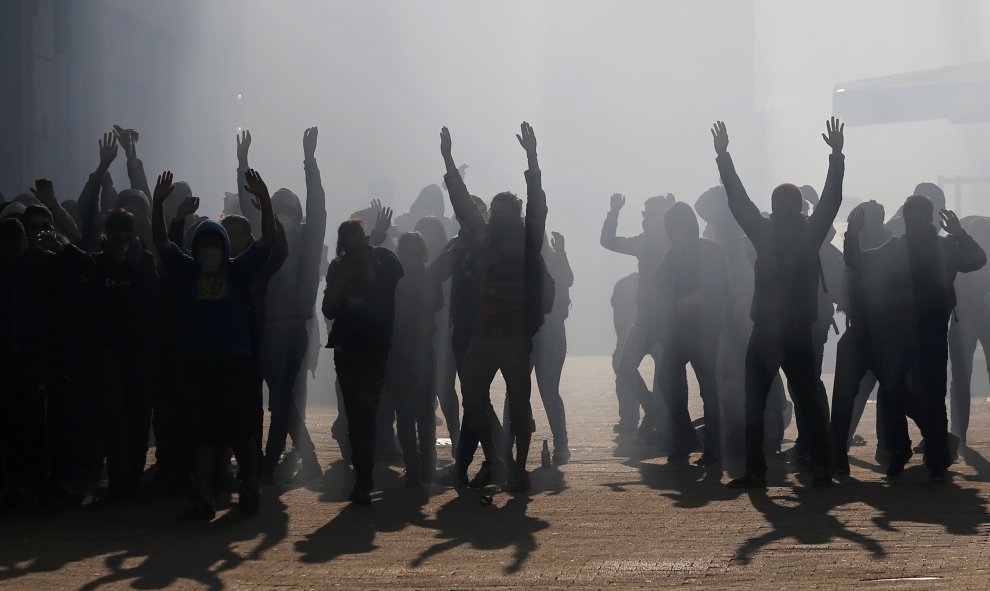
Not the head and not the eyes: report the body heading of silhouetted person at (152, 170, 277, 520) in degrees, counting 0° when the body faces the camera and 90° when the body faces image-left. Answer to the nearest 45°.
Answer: approximately 0°

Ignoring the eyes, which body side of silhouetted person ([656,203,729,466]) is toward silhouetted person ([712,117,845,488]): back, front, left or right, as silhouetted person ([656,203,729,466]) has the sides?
left

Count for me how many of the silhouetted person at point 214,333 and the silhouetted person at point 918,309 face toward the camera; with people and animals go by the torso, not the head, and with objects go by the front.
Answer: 2

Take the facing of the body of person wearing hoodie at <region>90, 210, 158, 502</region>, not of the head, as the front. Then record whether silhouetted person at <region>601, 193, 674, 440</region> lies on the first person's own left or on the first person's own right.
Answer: on the first person's own left

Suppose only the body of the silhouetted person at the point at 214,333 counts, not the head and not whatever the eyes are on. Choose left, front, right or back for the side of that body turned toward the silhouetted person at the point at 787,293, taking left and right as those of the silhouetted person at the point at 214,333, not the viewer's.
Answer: left

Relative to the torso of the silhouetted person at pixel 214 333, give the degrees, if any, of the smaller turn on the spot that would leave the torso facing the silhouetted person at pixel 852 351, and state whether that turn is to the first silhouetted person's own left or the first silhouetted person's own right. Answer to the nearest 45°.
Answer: approximately 90° to the first silhouetted person's own left
